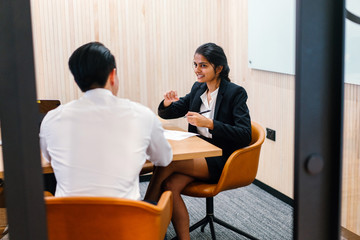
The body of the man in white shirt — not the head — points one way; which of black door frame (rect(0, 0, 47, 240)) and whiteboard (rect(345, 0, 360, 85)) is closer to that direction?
the whiteboard

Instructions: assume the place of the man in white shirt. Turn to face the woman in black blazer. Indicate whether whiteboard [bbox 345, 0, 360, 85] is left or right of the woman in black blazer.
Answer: right

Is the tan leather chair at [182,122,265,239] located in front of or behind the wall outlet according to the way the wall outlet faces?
in front

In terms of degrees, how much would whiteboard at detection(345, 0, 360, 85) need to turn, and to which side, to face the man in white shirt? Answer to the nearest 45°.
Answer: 0° — it already faces them

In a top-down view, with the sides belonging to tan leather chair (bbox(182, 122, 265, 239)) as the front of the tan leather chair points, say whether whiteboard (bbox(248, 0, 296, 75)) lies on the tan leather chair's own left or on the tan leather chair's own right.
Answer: on the tan leather chair's own right

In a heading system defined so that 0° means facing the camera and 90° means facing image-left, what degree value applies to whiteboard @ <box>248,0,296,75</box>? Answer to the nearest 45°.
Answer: approximately 45°

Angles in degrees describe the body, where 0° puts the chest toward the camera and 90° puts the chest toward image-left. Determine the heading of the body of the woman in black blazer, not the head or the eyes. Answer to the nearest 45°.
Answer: approximately 45°

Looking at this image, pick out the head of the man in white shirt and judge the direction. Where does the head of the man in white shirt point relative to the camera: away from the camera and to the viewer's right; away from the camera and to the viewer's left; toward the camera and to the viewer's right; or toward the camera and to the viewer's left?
away from the camera and to the viewer's right

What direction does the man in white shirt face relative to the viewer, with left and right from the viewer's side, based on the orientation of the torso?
facing away from the viewer

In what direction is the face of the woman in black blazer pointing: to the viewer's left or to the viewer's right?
to the viewer's left

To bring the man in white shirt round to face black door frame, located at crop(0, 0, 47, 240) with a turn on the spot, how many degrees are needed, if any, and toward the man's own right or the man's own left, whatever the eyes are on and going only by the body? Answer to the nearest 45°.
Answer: approximately 180°

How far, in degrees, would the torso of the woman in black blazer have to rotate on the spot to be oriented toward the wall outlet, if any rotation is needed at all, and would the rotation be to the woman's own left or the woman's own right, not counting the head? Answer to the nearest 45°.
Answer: approximately 180°

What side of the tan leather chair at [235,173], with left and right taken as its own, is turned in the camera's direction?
left
